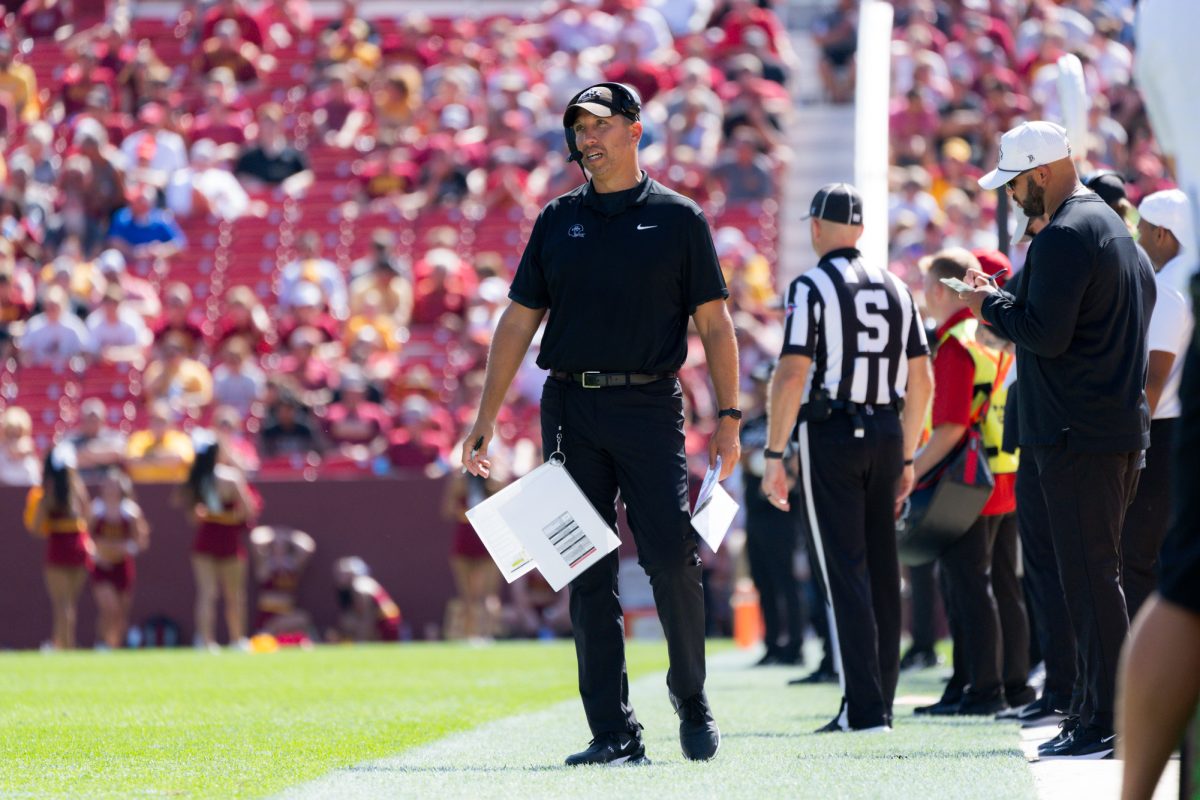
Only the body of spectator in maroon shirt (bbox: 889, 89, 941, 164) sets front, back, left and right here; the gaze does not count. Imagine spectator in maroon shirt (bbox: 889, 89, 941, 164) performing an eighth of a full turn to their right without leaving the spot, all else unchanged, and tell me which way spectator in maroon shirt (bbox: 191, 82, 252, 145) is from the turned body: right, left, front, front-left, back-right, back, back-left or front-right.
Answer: front-right

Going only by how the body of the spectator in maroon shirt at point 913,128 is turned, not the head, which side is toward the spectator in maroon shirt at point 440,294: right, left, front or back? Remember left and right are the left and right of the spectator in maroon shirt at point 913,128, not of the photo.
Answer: right

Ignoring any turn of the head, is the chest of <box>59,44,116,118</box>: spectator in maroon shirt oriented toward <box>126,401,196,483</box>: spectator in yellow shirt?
yes

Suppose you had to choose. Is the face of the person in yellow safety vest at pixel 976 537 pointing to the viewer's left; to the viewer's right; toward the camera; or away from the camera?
to the viewer's left

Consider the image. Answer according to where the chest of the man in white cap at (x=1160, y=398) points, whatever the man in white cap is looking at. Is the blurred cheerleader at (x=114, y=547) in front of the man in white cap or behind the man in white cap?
in front

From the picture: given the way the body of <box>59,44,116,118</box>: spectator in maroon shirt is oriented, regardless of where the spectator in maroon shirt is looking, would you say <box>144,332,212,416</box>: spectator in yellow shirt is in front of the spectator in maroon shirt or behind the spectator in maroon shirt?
in front

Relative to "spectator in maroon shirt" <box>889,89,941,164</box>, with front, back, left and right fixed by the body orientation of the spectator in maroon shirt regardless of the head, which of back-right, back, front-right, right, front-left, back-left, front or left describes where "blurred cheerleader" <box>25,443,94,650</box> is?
front-right

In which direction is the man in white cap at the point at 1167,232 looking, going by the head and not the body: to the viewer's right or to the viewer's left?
to the viewer's left

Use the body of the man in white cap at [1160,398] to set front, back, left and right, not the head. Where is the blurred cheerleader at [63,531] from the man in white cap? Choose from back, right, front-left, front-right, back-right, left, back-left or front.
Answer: front-right
